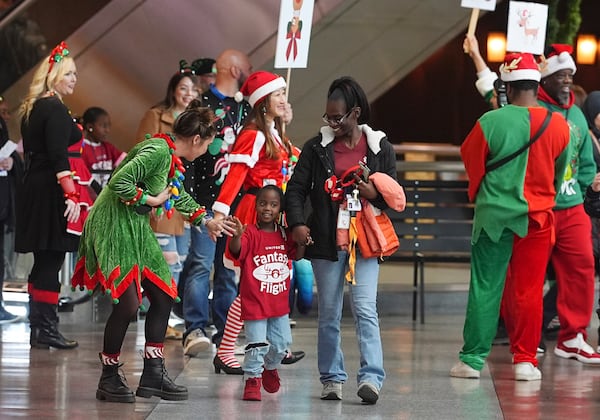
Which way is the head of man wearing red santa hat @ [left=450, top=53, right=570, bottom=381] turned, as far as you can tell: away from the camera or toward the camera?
away from the camera

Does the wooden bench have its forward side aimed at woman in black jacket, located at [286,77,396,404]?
yes

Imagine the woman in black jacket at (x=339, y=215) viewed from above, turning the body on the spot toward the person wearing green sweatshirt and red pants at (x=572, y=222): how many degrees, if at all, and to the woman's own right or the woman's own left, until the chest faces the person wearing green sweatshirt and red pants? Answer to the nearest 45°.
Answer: approximately 135° to the woman's own left

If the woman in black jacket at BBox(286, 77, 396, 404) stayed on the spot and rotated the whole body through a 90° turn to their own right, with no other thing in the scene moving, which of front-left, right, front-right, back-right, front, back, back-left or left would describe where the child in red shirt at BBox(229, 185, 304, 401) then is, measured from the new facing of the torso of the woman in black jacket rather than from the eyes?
front

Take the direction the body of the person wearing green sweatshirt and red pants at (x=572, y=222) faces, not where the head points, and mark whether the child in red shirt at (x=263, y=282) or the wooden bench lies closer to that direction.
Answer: the child in red shirt

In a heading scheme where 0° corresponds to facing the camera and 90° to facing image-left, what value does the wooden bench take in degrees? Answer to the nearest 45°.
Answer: approximately 0°

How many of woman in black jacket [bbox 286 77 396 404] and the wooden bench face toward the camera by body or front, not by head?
2
